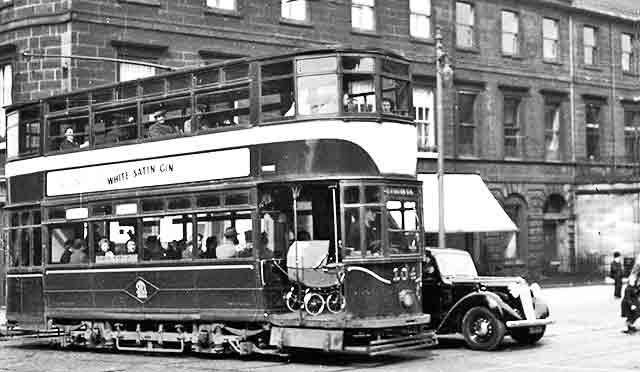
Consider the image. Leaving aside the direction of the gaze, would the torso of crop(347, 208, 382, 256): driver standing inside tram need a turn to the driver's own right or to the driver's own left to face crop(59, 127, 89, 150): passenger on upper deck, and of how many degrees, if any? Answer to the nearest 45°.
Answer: approximately 180°

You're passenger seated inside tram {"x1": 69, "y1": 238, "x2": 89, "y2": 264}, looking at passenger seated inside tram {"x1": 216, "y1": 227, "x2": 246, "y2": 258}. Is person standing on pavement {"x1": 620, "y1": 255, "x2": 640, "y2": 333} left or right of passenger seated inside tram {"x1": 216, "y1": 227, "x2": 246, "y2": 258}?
left

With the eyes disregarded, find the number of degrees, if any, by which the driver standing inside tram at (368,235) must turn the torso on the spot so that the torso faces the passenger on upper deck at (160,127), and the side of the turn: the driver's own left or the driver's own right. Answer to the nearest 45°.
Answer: approximately 180°

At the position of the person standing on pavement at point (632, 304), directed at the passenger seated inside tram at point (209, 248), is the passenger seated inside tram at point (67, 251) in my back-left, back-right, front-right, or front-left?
front-right

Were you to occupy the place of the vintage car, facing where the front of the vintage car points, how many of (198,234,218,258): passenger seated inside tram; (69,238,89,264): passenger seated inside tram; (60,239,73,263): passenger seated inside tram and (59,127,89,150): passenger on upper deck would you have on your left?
0

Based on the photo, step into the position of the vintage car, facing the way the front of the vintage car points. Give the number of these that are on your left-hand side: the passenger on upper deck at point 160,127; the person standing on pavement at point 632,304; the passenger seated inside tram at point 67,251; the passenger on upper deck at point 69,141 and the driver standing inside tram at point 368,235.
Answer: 1

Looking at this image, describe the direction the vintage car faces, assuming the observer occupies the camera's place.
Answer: facing the viewer and to the right of the viewer

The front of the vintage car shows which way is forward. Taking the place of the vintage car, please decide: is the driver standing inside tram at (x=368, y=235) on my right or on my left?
on my right

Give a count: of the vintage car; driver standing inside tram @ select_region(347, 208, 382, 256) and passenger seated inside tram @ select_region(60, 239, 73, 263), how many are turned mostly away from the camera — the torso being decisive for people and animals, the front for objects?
0

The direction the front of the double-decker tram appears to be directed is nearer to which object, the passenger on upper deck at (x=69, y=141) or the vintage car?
the vintage car

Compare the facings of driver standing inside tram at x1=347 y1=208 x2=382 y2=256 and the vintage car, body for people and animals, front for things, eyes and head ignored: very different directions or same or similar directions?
same or similar directions

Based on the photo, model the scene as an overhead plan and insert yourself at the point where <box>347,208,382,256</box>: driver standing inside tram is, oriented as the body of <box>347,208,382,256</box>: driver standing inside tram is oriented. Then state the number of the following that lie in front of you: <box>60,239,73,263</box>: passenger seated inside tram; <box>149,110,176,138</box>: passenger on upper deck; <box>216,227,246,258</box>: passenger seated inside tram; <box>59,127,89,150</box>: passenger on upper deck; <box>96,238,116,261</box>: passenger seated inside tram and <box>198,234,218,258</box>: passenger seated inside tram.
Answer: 0
